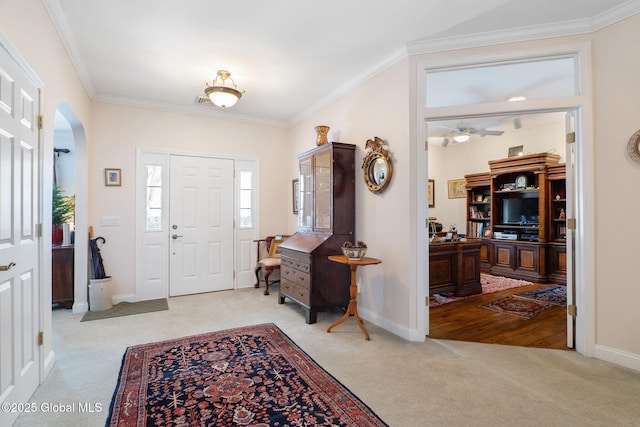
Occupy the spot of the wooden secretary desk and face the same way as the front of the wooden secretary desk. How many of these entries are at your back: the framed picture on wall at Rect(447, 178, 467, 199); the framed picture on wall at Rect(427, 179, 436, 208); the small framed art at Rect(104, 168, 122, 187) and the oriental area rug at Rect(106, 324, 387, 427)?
2

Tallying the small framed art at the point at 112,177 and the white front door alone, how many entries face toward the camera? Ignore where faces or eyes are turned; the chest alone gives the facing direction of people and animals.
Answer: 2

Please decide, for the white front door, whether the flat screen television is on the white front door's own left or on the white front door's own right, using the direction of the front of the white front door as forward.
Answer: on the white front door's own left

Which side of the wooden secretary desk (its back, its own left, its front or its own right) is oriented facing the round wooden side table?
left

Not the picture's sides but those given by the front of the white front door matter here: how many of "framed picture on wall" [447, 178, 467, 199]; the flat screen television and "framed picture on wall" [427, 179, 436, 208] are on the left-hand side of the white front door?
3

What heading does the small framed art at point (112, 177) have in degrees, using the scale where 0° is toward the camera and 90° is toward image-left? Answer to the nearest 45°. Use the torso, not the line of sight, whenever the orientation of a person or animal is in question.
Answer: approximately 0°

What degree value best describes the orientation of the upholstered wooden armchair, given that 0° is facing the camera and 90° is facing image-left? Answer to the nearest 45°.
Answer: approximately 45°

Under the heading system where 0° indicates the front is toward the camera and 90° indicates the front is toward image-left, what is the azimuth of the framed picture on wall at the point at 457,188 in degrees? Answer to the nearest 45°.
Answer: approximately 0°

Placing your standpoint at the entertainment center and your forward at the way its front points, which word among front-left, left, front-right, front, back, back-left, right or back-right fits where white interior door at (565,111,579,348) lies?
front-left

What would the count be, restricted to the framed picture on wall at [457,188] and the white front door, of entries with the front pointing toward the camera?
2

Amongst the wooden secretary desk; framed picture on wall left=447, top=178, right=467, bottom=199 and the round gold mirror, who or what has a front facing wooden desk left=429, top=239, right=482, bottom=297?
the framed picture on wall

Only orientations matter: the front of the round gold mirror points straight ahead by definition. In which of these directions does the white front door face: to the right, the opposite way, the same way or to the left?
to the left

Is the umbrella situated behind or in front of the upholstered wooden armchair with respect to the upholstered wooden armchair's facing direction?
in front

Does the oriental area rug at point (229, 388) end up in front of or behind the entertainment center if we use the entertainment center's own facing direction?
in front

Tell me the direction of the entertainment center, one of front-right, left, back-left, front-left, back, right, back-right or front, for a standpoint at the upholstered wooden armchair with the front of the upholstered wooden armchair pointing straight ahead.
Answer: back-left
